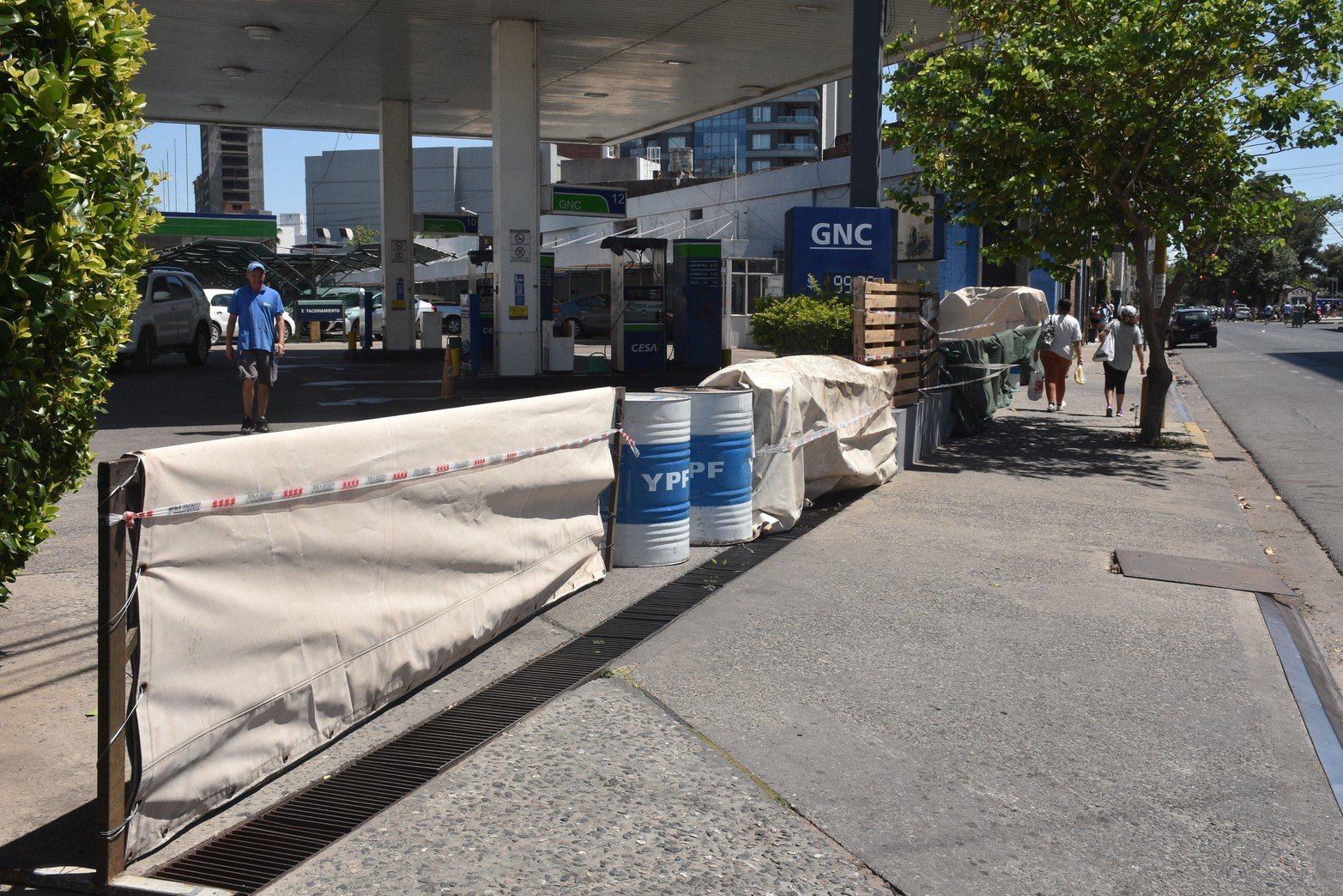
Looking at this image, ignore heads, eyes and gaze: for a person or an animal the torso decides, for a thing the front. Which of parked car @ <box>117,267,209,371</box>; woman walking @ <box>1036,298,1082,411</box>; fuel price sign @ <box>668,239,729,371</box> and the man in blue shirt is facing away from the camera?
the woman walking

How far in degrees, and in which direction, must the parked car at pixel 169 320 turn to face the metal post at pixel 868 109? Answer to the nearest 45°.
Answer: approximately 90° to its left

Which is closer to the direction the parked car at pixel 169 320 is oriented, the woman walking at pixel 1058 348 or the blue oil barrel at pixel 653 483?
the blue oil barrel

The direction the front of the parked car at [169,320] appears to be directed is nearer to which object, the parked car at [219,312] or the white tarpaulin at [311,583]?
the white tarpaulin

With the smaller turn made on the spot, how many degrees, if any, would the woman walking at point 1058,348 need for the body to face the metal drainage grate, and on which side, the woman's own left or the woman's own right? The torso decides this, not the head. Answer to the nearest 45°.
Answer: approximately 180°

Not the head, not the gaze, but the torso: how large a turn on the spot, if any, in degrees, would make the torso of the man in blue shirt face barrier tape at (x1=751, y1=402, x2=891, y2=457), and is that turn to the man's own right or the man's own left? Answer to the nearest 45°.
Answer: approximately 45° to the man's own left

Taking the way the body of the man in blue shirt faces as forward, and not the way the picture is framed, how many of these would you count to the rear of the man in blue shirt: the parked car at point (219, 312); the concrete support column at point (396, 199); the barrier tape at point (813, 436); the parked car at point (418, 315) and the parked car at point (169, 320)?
4

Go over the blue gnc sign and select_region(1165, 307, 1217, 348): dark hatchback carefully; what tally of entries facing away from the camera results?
1

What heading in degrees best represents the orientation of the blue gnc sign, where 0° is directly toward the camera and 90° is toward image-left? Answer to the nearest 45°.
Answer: approximately 0°

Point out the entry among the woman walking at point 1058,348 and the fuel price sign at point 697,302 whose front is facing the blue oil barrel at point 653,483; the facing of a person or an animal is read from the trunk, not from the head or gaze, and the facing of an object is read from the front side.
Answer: the fuel price sign

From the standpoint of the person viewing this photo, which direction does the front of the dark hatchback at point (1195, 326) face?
facing away from the viewer

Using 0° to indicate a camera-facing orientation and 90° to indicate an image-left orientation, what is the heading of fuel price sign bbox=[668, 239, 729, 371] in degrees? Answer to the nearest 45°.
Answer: approximately 0°

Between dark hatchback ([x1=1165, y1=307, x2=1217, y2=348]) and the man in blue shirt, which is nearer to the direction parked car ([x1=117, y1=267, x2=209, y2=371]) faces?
the man in blue shirt
